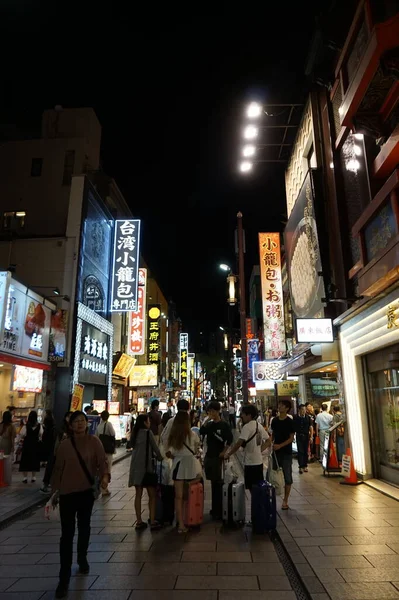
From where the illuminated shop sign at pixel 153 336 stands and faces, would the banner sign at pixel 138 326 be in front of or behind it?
in front

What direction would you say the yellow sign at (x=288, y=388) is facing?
toward the camera

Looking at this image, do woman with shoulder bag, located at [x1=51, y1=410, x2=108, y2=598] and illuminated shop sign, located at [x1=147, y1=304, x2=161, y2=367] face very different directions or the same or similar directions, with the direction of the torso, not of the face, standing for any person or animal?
same or similar directions

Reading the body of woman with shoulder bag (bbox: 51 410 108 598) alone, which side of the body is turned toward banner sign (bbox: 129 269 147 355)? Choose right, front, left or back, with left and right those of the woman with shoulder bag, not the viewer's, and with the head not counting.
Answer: back

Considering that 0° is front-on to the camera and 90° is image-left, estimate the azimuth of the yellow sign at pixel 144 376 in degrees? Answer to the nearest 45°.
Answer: approximately 0°

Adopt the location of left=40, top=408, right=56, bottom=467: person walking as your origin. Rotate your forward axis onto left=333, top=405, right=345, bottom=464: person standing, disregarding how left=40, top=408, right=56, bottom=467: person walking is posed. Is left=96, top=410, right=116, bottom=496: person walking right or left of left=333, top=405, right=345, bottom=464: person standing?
right

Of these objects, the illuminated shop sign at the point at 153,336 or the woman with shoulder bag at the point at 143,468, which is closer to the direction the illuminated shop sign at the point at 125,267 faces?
the woman with shoulder bag

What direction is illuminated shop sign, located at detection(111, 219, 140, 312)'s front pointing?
toward the camera

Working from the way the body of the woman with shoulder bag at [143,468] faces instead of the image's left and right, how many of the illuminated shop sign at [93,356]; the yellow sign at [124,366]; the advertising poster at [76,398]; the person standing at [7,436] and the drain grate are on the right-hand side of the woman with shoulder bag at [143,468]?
1

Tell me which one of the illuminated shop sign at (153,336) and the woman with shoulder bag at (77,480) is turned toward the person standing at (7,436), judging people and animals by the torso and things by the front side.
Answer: the illuminated shop sign

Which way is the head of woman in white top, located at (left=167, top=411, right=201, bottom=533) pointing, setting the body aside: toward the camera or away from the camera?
away from the camera

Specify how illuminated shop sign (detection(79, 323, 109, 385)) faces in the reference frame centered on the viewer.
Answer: facing the viewer and to the right of the viewer

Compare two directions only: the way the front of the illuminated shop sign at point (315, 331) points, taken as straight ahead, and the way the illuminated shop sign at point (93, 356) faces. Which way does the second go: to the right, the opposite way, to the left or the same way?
to the left
